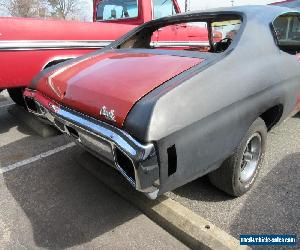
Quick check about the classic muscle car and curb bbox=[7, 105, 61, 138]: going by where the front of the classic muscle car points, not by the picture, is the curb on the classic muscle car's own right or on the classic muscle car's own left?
on the classic muscle car's own left

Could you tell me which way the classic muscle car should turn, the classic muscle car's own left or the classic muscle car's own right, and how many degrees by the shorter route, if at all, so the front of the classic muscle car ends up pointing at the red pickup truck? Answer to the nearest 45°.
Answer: approximately 90° to the classic muscle car's own left

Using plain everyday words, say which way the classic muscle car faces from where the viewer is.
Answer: facing away from the viewer and to the right of the viewer

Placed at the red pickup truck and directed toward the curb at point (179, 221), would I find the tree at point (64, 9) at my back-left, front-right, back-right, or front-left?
back-left

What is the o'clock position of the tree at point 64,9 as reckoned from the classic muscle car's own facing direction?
The tree is roughly at 10 o'clock from the classic muscle car.
